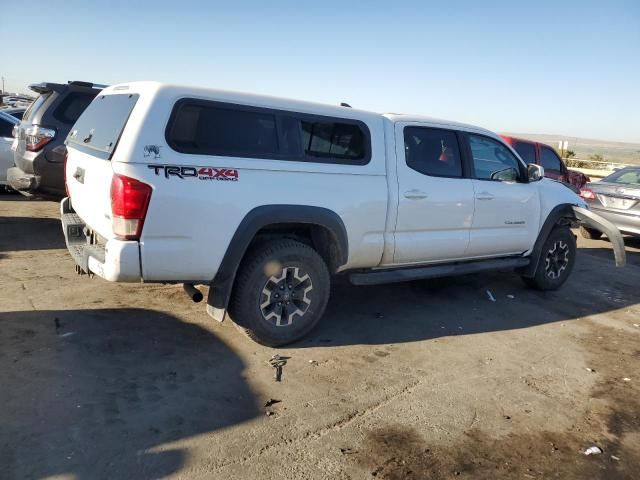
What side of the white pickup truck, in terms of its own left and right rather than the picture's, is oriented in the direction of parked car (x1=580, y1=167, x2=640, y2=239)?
front

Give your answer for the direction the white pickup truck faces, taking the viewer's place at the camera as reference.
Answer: facing away from the viewer and to the right of the viewer

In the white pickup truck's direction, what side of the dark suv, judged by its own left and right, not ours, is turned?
right

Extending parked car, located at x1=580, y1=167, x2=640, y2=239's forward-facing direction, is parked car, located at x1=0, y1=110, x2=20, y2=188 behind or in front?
behind

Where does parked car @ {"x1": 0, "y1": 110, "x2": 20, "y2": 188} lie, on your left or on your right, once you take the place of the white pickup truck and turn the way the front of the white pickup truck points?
on your left

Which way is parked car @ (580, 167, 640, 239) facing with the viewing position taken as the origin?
facing away from the viewer and to the right of the viewer

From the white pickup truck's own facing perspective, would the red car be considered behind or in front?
in front

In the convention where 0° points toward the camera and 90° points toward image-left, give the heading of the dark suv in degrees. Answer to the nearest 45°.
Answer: approximately 225°

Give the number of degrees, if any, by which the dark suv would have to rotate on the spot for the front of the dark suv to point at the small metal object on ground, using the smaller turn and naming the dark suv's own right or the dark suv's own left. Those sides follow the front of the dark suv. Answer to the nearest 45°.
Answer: approximately 135° to the dark suv's own right

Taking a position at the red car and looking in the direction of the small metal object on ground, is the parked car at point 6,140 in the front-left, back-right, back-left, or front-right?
front-right

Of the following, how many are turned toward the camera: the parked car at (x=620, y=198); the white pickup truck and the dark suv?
0

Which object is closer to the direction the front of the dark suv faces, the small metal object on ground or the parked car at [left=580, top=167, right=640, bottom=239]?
the parked car

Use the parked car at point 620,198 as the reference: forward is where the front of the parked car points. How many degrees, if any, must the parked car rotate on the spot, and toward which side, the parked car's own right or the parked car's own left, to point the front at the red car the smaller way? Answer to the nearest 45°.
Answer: approximately 90° to the parked car's own left

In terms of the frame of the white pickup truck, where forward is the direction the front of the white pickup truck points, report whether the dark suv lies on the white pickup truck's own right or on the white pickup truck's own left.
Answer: on the white pickup truck's own left
